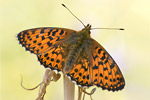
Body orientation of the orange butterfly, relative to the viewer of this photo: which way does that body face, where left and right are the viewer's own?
facing away from the viewer and to the right of the viewer
